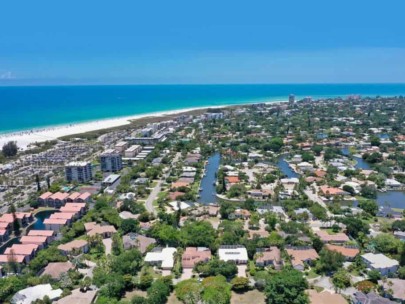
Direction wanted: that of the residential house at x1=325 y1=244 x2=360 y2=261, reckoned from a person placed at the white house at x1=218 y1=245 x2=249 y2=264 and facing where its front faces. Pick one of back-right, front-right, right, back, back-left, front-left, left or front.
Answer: left

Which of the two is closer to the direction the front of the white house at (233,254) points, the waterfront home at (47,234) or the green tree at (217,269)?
the green tree

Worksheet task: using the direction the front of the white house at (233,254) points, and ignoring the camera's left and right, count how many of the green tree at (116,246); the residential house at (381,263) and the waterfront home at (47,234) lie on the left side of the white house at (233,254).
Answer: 1

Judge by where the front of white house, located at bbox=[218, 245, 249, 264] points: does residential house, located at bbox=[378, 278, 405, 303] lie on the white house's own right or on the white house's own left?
on the white house's own left

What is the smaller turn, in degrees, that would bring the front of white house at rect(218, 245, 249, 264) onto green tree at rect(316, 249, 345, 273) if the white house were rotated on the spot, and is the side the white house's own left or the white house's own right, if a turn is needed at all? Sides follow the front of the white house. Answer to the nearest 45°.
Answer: approximately 90° to the white house's own left

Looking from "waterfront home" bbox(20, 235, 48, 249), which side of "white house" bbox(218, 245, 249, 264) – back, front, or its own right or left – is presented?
right

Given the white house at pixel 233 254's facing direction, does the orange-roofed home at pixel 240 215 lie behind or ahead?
behind

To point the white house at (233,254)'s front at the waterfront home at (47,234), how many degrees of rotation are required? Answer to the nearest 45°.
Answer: approximately 90° to its right

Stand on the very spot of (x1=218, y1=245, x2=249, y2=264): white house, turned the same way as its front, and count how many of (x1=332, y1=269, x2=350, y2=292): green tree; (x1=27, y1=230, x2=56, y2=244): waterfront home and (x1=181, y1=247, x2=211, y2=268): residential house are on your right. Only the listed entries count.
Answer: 2

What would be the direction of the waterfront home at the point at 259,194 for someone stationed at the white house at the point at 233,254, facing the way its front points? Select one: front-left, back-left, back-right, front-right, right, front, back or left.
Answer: back

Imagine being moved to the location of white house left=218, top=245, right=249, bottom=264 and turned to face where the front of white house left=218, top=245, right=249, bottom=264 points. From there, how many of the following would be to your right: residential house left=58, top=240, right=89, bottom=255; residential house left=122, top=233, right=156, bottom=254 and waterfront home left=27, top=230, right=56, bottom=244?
3

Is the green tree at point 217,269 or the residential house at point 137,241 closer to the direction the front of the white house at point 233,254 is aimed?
the green tree

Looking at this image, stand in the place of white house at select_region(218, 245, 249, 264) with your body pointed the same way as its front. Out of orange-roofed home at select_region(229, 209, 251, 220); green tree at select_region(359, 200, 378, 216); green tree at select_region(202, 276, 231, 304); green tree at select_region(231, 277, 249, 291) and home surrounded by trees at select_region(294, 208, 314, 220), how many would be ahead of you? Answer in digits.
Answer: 2

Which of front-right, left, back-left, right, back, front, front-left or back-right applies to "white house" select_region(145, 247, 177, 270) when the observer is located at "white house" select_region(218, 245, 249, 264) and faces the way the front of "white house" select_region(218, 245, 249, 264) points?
right

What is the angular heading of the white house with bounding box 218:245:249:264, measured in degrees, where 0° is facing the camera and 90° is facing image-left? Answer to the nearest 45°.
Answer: approximately 0°

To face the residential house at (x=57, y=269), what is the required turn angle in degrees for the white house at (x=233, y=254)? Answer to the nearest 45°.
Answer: approximately 90° to its right

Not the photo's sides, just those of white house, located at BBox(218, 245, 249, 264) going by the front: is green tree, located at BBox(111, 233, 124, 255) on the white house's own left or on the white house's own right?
on the white house's own right

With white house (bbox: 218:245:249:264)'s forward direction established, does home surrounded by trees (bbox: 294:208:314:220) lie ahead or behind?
behind

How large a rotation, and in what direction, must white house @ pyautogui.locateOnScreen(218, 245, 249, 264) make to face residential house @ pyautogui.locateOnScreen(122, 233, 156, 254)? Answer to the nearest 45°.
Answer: approximately 90° to its right
